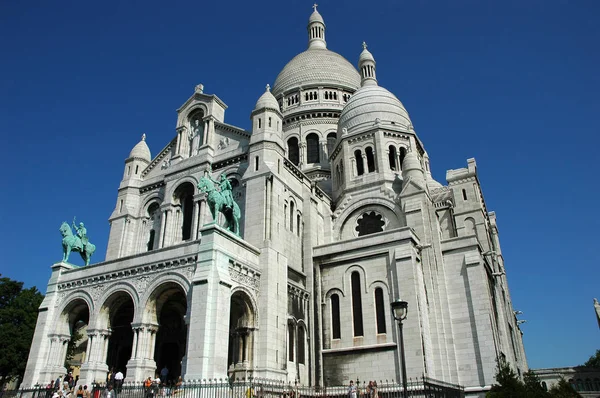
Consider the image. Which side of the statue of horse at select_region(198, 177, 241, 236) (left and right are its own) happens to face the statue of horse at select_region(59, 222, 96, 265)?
right

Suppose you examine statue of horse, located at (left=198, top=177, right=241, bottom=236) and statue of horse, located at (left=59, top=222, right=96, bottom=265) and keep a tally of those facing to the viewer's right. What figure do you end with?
0

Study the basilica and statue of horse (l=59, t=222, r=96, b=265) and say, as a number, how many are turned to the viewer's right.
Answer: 0

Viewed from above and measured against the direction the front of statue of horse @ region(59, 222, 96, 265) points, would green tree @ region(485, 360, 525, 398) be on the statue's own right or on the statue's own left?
on the statue's own left

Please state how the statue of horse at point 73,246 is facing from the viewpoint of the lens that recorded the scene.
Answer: facing the viewer and to the left of the viewer

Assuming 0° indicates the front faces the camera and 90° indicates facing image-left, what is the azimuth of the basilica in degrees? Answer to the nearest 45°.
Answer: approximately 45°
